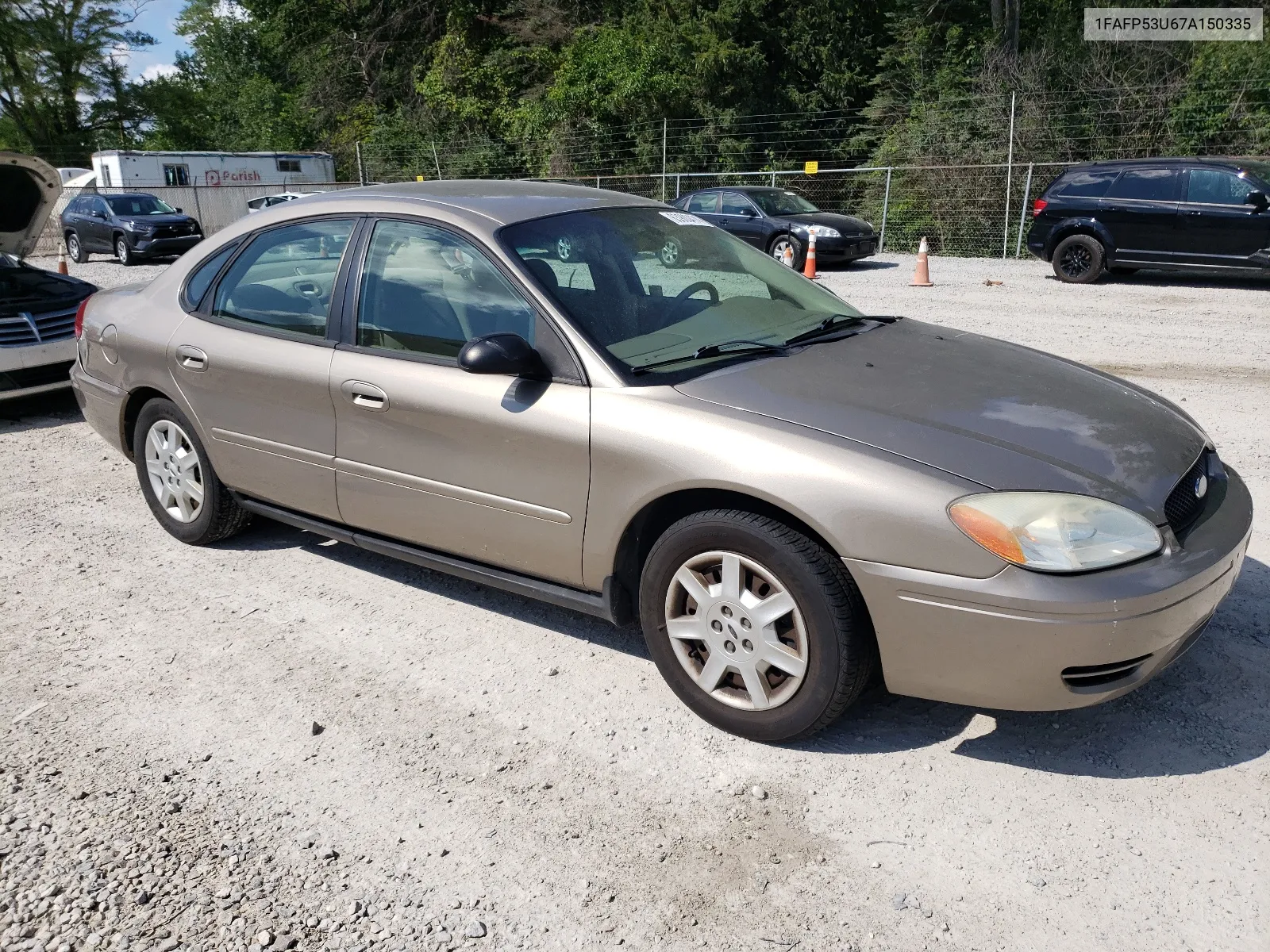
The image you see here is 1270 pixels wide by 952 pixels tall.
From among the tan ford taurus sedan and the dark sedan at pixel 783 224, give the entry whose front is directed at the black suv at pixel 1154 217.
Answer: the dark sedan

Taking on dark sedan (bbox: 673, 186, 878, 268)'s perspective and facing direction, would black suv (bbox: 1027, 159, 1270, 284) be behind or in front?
in front

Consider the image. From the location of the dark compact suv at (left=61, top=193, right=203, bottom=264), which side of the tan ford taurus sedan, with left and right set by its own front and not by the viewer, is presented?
back

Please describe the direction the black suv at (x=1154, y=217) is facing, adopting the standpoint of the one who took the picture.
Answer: facing to the right of the viewer

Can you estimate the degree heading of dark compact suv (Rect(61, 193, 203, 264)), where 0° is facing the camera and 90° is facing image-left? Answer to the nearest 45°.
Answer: approximately 315°

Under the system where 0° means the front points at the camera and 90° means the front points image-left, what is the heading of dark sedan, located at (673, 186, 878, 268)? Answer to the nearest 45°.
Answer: approximately 315°

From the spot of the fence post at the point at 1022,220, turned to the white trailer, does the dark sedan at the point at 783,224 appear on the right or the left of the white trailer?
left

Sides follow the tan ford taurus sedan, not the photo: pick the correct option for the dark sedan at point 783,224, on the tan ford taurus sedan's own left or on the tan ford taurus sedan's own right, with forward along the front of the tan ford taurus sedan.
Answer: on the tan ford taurus sedan's own left

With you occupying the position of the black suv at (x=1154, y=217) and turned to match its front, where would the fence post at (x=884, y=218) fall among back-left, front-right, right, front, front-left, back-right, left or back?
back-left

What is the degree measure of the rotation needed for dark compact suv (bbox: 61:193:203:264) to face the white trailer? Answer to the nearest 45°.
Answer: approximately 135° to its left
